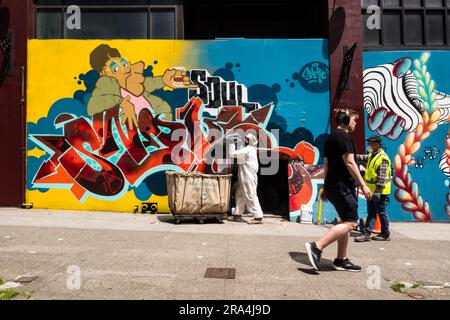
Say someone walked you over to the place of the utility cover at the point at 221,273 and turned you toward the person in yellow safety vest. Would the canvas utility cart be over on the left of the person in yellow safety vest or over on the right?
left

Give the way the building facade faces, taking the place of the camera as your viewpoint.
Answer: facing the viewer

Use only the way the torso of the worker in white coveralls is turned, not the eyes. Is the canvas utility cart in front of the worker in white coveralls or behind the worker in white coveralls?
in front

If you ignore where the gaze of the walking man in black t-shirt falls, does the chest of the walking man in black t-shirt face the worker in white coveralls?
no

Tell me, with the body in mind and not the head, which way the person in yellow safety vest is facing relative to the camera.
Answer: to the viewer's left

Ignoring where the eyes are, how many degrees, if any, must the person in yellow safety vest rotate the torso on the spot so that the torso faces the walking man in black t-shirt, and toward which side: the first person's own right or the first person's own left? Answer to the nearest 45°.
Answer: approximately 90° to the first person's own left

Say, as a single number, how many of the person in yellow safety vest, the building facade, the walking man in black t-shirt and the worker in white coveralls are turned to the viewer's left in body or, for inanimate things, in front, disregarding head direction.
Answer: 2

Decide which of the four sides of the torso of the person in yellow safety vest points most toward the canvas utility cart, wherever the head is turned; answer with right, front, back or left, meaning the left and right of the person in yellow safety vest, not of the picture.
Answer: front

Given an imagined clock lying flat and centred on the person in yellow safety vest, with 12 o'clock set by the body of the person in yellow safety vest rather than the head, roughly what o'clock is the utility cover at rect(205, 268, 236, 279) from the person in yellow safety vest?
The utility cover is roughly at 10 o'clock from the person in yellow safety vest.
